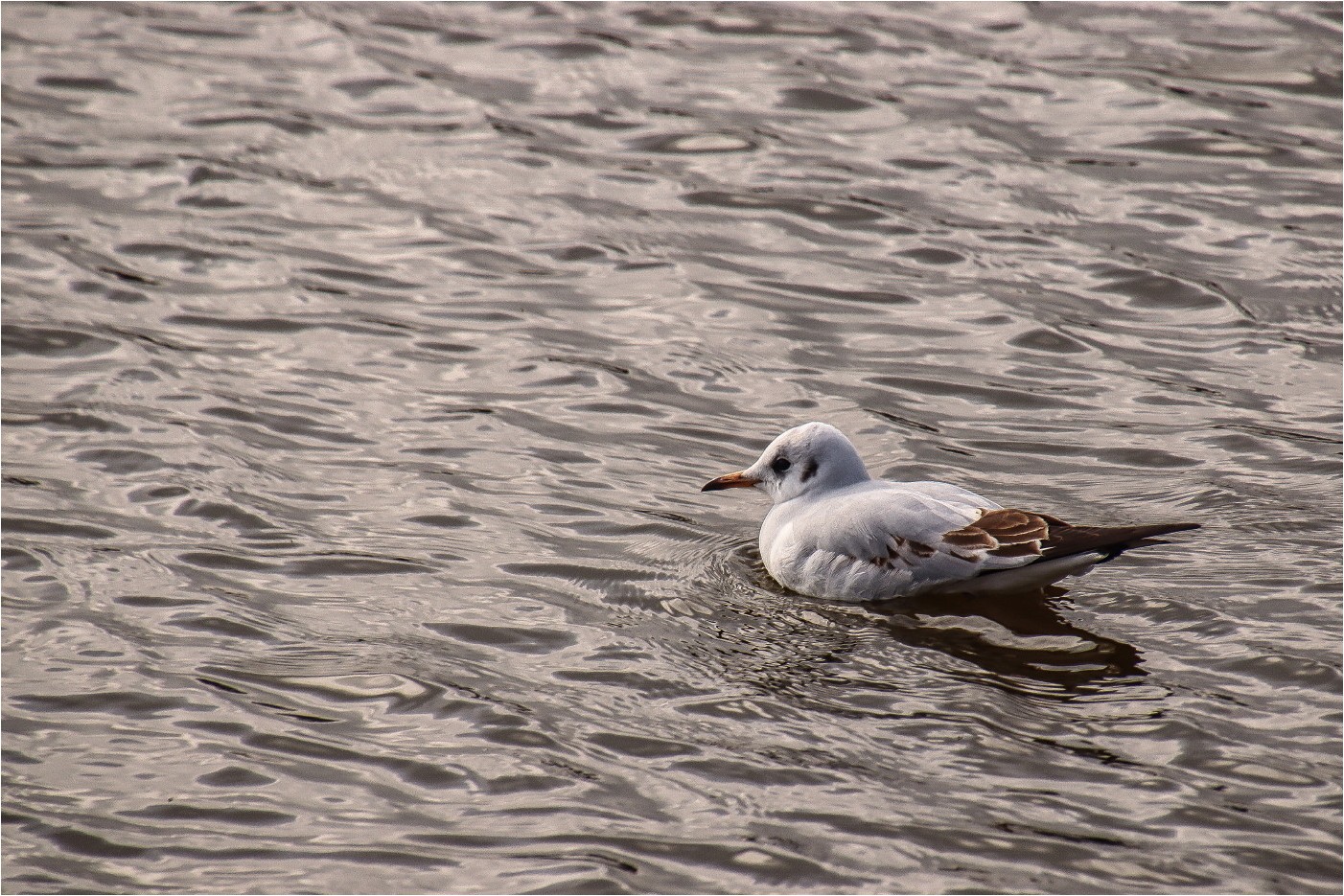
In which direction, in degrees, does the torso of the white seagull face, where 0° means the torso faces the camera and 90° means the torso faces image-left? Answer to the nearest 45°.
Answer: approximately 90°
